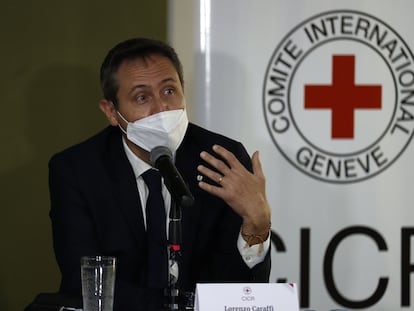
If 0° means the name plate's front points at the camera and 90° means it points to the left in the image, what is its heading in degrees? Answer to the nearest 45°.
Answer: approximately 0°

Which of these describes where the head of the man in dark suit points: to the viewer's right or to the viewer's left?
to the viewer's right
